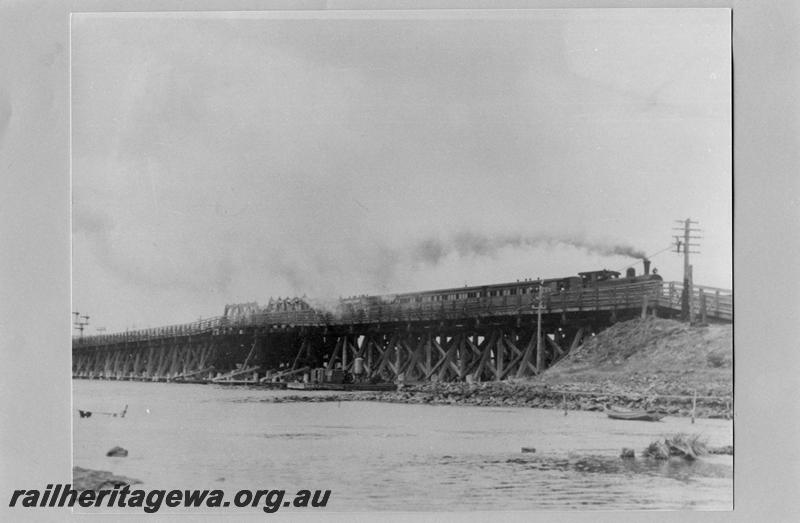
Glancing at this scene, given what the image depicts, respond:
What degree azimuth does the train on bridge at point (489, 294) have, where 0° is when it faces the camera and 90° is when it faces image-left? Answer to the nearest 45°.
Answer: approximately 315°
